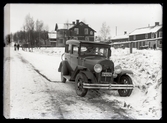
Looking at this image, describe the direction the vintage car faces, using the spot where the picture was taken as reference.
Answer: facing the viewer and to the right of the viewer
